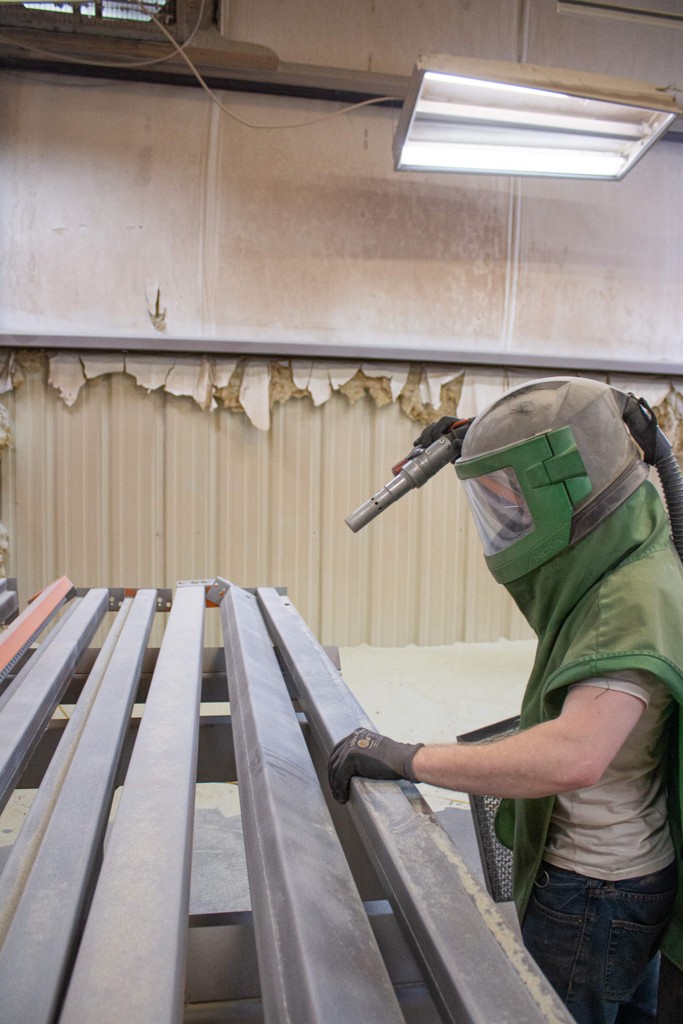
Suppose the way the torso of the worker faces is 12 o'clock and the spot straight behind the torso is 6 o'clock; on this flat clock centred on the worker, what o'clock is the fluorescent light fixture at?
The fluorescent light fixture is roughly at 3 o'clock from the worker.

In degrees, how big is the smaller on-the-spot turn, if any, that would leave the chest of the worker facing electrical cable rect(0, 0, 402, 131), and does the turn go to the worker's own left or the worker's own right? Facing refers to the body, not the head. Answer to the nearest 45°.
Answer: approximately 45° to the worker's own right

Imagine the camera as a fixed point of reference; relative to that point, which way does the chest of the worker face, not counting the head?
to the viewer's left

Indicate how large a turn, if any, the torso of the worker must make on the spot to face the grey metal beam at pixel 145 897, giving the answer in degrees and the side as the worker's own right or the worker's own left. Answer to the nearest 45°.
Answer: approximately 45° to the worker's own left

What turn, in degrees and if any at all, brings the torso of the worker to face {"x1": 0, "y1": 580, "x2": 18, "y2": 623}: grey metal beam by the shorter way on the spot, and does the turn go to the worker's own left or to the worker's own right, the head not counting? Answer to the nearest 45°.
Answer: approximately 45° to the worker's own right

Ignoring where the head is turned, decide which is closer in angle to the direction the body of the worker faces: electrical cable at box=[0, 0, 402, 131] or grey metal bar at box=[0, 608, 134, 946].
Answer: the grey metal bar
